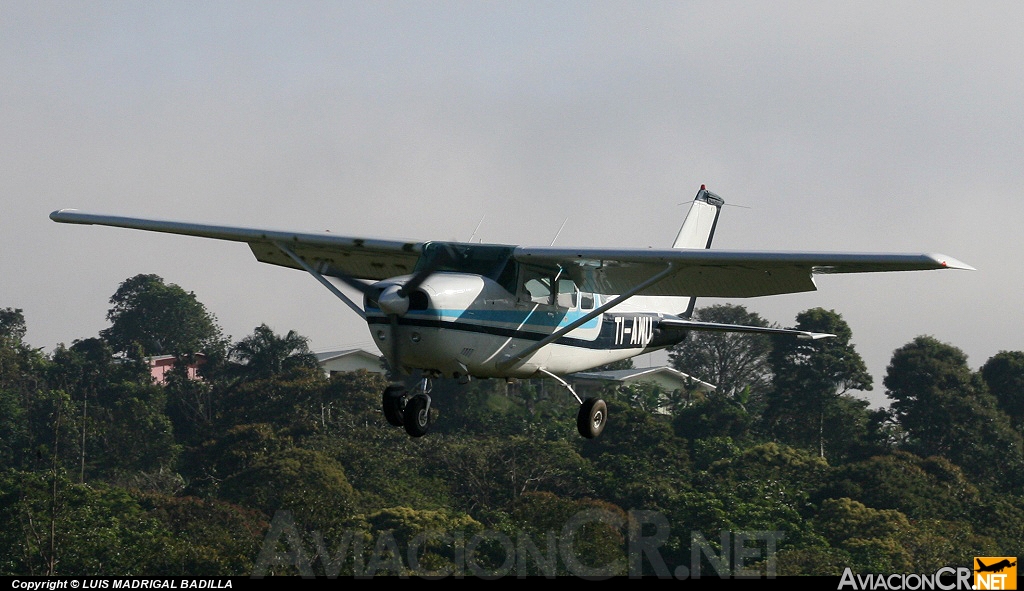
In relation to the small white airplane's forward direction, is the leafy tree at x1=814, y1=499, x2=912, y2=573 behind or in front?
behind

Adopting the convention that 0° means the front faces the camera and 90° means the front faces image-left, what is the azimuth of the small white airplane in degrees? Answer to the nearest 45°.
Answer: approximately 45°

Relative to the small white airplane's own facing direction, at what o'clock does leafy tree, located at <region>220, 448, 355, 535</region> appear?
The leafy tree is roughly at 4 o'clock from the small white airplane.

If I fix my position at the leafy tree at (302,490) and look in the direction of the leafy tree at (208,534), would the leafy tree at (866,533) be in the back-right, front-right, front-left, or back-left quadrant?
back-left

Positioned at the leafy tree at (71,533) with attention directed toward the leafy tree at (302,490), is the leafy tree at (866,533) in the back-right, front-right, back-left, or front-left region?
front-right

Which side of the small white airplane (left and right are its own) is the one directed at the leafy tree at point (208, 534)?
right

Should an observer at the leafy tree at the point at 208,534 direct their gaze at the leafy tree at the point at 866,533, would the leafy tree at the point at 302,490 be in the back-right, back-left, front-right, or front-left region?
front-left
